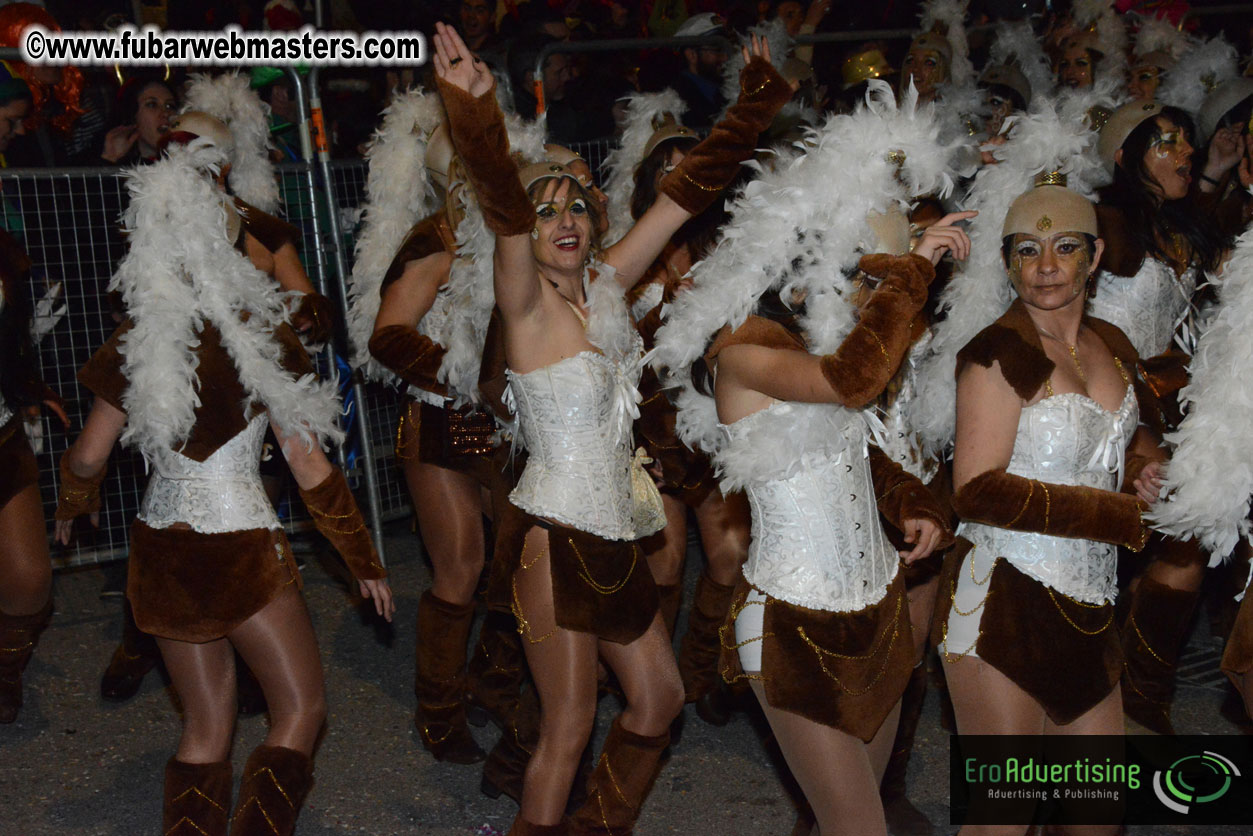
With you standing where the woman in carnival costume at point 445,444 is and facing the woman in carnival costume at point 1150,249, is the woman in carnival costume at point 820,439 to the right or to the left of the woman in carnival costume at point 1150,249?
right

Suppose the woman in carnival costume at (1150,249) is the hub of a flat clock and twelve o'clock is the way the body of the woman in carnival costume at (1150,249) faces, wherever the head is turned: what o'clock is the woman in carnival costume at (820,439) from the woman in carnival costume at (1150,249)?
the woman in carnival costume at (820,439) is roughly at 2 o'clock from the woman in carnival costume at (1150,249).

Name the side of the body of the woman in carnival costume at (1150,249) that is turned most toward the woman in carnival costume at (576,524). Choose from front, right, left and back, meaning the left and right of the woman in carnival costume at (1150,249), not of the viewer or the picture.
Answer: right
